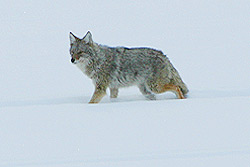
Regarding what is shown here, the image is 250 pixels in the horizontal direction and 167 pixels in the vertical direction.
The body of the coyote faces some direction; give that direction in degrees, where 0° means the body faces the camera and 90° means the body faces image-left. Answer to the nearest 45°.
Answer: approximately 90°
